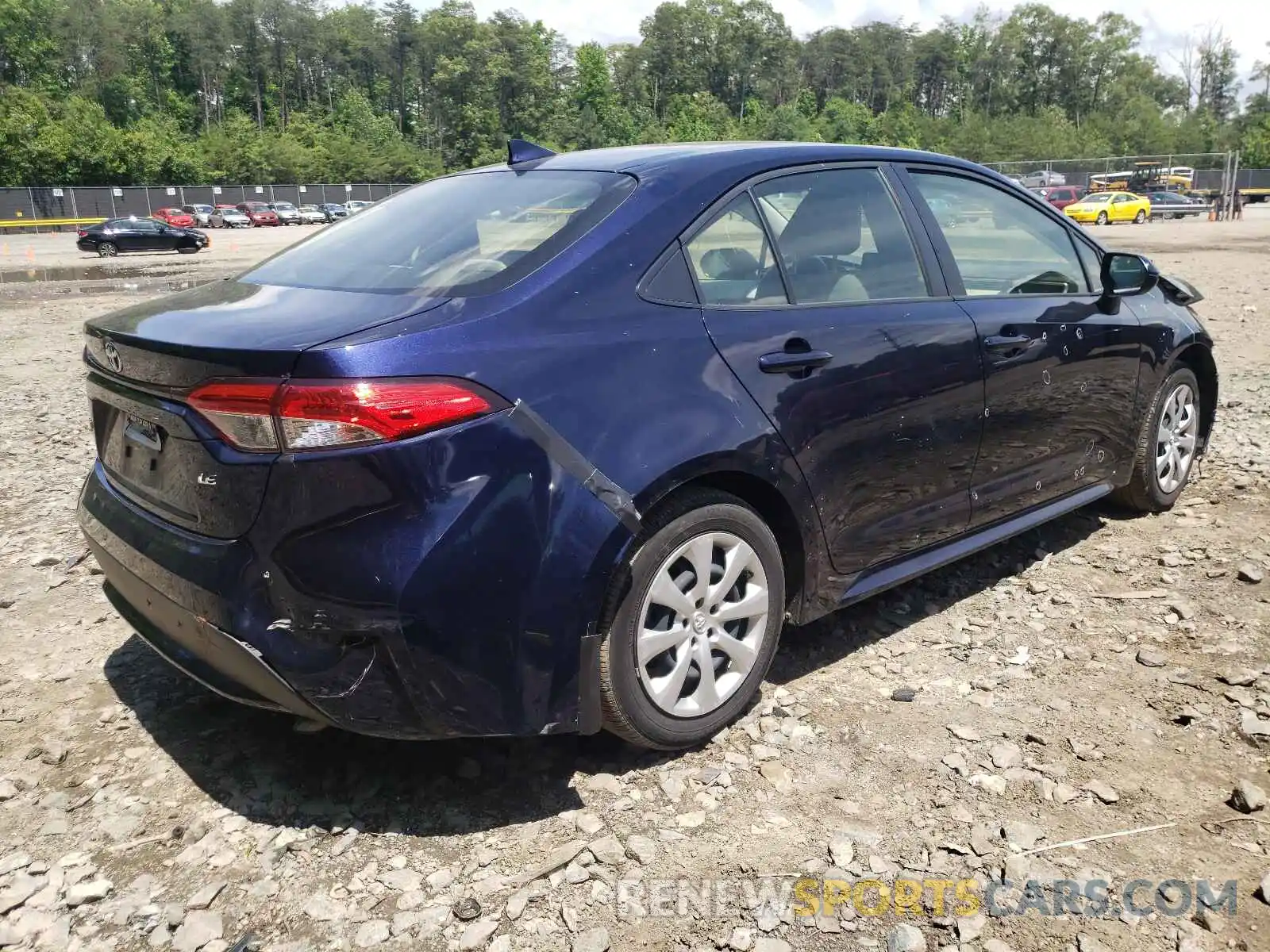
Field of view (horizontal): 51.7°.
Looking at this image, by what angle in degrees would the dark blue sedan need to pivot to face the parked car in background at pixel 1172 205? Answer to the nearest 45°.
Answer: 0° — it already faces it

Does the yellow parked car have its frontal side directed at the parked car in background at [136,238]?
yes

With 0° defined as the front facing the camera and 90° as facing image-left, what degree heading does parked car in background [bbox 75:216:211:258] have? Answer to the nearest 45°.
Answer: approximately 270°

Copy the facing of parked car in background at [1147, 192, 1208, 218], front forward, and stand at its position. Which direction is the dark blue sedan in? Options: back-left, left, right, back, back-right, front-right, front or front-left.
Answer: right

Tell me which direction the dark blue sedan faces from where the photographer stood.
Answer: facing away from the viewer and to the right of the viewer

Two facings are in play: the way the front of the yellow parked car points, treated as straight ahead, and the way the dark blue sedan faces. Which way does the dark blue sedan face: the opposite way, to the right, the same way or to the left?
the opposite way

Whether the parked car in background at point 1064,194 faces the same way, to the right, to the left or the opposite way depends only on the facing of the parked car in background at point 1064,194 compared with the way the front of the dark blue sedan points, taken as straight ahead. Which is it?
the opposite way

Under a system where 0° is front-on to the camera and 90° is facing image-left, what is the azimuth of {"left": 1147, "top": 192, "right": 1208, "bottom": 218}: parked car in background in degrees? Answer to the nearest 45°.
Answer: approximately 270°

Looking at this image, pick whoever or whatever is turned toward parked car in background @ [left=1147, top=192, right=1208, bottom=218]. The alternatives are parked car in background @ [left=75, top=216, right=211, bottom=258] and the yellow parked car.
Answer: parked car in background @ [left=75, top=216, right=211, bottom=258]

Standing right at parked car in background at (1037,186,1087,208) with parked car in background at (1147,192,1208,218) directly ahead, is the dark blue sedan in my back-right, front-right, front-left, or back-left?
back-right

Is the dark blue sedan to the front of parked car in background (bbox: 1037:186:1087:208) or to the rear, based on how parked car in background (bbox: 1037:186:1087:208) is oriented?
to the front
